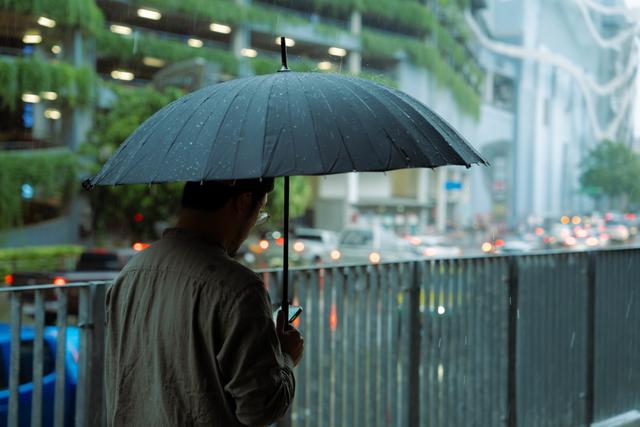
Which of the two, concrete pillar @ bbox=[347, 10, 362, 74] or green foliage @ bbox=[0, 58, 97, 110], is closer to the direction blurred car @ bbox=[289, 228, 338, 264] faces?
the green foliage

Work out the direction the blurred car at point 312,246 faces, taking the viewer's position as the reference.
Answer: facing the viewer and to the left of the viewer

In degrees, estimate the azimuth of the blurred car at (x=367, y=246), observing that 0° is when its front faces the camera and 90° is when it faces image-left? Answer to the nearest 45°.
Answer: approximately 45°

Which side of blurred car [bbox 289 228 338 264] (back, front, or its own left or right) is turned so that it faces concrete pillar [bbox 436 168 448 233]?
back

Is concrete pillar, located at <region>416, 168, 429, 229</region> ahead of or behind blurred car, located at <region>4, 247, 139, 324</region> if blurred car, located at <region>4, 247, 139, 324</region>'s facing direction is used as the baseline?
ahead

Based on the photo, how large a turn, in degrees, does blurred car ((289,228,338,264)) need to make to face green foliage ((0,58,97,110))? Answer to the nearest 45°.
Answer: approximately 45° to its right

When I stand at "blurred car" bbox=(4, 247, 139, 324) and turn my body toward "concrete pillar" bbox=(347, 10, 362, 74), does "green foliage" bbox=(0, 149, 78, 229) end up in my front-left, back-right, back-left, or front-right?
front-left

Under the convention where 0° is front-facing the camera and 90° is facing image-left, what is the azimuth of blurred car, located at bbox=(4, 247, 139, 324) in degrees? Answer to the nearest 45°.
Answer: approximately 225°

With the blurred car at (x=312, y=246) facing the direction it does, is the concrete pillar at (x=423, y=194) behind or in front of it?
behind

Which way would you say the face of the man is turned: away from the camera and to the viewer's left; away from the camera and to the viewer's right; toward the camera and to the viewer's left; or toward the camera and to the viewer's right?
away from the camera and to the viewer's right

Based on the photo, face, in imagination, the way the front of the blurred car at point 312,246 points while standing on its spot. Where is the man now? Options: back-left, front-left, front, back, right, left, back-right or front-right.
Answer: front-left

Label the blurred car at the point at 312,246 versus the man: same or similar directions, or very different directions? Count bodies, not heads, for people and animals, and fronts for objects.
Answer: very different directions

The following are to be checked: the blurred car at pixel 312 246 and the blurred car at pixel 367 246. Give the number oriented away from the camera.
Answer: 0

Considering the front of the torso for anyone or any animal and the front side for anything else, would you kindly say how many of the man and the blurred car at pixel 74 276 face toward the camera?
0
